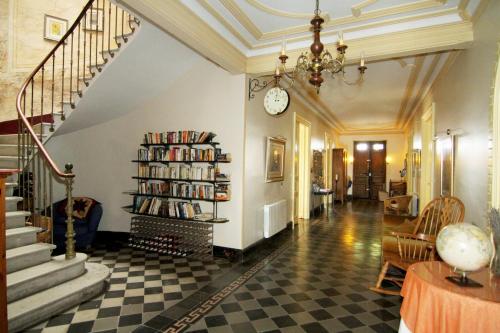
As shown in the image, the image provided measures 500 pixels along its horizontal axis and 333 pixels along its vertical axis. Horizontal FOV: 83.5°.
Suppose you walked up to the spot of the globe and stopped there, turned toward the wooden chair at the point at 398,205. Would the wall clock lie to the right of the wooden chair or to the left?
left

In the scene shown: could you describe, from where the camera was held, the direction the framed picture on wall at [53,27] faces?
facing the viewer and to the right of the viewer

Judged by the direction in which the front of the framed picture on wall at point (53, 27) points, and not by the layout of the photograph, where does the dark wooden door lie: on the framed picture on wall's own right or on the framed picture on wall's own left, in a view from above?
on the framed picture on wall's own left

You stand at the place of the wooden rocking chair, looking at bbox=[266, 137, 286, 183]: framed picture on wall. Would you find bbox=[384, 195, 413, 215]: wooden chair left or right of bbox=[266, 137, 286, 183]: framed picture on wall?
right
